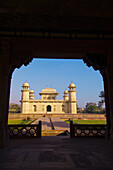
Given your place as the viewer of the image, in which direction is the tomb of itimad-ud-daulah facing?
facing the viewer

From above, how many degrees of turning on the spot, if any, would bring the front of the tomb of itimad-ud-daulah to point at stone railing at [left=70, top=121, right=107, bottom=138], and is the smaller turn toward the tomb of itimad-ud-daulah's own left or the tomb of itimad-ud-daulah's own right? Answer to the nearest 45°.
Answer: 0° — it already faces it

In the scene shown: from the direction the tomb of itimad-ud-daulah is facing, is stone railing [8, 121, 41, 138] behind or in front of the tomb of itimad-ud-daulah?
in front
